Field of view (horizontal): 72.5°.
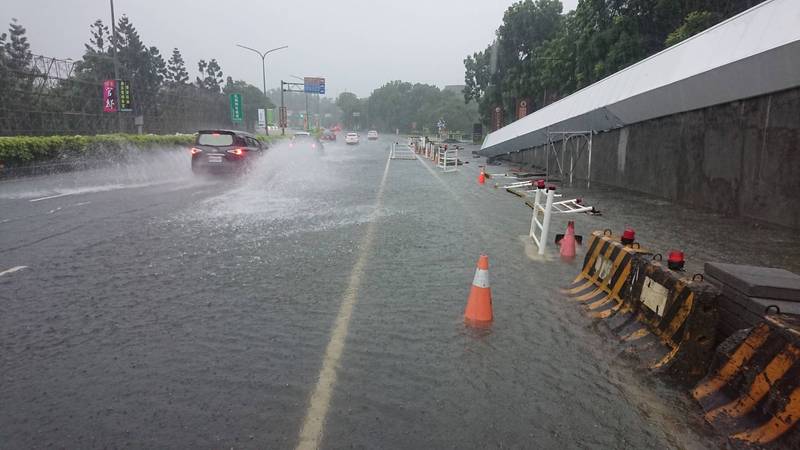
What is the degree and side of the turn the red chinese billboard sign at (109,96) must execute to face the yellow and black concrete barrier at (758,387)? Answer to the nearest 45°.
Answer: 0° — it already faces it

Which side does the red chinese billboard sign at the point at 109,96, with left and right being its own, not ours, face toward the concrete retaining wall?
front

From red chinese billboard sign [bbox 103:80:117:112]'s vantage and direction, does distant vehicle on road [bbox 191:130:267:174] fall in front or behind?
in front

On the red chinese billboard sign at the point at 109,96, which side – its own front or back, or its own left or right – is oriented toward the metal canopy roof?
front

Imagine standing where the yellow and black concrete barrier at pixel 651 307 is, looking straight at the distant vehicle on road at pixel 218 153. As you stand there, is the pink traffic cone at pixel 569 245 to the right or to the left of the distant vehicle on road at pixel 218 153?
right

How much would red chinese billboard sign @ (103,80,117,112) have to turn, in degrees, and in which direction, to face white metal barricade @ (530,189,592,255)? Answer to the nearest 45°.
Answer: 0° — it already faces it

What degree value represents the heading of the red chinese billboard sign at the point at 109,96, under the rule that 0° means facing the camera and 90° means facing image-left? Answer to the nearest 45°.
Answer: approximately 0°

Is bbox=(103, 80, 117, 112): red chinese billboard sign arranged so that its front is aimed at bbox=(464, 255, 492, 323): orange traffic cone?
yes

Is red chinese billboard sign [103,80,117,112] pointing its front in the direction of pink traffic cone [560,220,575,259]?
yes

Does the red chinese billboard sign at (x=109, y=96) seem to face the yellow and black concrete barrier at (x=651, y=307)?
yes

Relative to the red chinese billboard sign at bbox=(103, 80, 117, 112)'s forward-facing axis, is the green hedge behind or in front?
in front

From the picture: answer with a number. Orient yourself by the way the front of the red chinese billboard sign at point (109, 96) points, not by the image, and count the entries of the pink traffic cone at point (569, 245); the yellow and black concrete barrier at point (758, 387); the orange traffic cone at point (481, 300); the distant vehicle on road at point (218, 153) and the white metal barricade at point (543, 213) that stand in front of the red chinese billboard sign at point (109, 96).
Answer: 5
